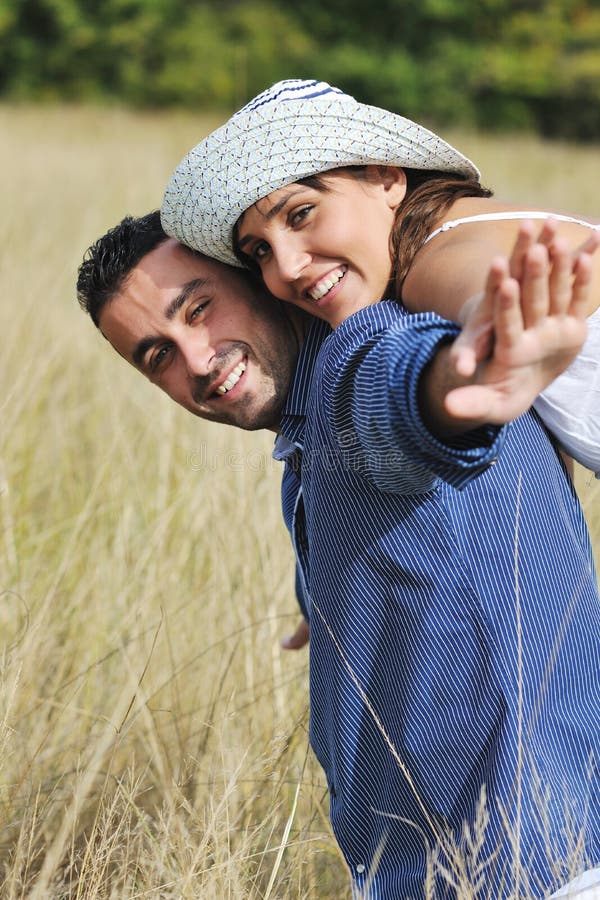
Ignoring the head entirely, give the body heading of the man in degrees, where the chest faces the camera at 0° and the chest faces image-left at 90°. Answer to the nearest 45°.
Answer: approximately 90°
